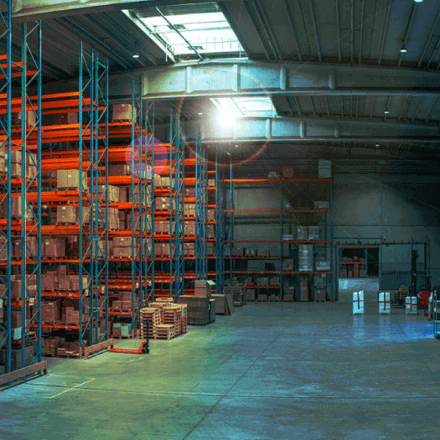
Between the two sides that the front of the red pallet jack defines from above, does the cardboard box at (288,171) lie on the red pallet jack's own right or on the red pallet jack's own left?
on the red pallet jack's own right

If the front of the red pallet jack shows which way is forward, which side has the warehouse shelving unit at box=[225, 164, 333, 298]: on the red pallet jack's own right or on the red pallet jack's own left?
on the red pallet jack's own right

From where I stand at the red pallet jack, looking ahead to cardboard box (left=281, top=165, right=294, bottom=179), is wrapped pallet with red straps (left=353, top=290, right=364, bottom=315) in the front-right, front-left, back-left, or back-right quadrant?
front-right

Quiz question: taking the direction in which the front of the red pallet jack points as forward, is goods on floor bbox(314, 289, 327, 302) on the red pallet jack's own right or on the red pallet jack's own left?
on the red pallet jack's own right

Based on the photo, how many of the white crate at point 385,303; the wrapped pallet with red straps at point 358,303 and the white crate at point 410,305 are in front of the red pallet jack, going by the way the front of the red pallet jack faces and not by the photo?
0

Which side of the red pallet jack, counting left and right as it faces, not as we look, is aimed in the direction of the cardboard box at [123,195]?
right

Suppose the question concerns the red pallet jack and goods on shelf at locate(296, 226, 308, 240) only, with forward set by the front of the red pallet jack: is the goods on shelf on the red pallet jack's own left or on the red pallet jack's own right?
on the red pallet jack's own right

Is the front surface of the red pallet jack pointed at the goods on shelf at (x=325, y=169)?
no

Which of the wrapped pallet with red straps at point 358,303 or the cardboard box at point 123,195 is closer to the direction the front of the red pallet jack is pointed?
the cardboard box

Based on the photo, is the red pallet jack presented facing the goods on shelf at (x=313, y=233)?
no

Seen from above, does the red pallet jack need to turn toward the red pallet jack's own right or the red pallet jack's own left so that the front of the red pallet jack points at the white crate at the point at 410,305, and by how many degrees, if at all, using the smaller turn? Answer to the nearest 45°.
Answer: approximately 135° to the red pallet jack's own right
